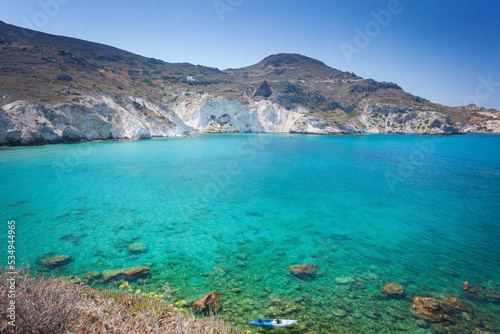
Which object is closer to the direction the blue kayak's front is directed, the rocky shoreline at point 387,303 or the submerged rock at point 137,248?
the rocky shoreline

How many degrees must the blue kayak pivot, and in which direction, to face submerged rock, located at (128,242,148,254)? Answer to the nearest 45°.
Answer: approximately 135° to its left

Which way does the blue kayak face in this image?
to the viewer's right

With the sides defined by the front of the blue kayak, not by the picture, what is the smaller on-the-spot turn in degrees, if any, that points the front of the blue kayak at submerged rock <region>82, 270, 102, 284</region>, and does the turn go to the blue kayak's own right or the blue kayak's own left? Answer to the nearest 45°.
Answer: approximately 180°

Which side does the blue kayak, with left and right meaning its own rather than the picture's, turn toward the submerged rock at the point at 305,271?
left
